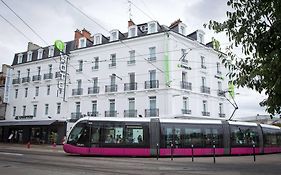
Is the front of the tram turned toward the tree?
no

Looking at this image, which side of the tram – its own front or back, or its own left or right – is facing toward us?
left
